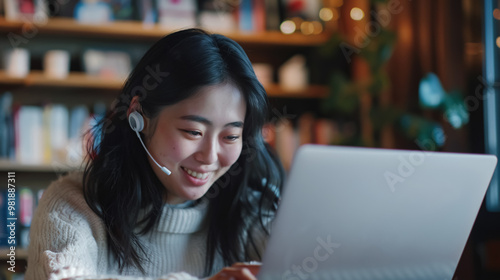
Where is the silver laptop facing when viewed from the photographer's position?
facing away from the viewer and to the left of the viewer

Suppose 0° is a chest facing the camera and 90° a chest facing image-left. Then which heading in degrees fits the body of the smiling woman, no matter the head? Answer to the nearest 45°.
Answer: approximately 315°

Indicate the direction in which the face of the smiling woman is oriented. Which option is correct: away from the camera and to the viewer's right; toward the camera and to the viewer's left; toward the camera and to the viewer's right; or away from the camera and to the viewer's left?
toward the camera and to the viewer's right

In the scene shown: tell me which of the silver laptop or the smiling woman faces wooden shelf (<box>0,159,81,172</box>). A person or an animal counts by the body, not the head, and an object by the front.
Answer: the silver laptop

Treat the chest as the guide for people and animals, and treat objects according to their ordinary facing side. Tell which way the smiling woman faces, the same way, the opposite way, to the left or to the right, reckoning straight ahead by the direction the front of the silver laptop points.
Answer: the opposite way

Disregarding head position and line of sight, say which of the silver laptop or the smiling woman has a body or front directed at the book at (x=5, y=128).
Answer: the silver laptop

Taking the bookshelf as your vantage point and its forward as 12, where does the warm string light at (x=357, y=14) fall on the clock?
The warm string light is roughly at 9 o'clock from the bookshelf.

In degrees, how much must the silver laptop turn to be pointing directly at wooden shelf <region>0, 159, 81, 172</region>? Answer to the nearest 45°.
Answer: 0° — it already faces it

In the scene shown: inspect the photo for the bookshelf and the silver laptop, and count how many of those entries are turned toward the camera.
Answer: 1

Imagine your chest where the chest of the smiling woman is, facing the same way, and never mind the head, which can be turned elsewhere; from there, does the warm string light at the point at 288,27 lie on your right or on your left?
on your left

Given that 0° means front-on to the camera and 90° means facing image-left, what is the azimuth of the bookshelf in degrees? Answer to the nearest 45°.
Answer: approximately 0°
